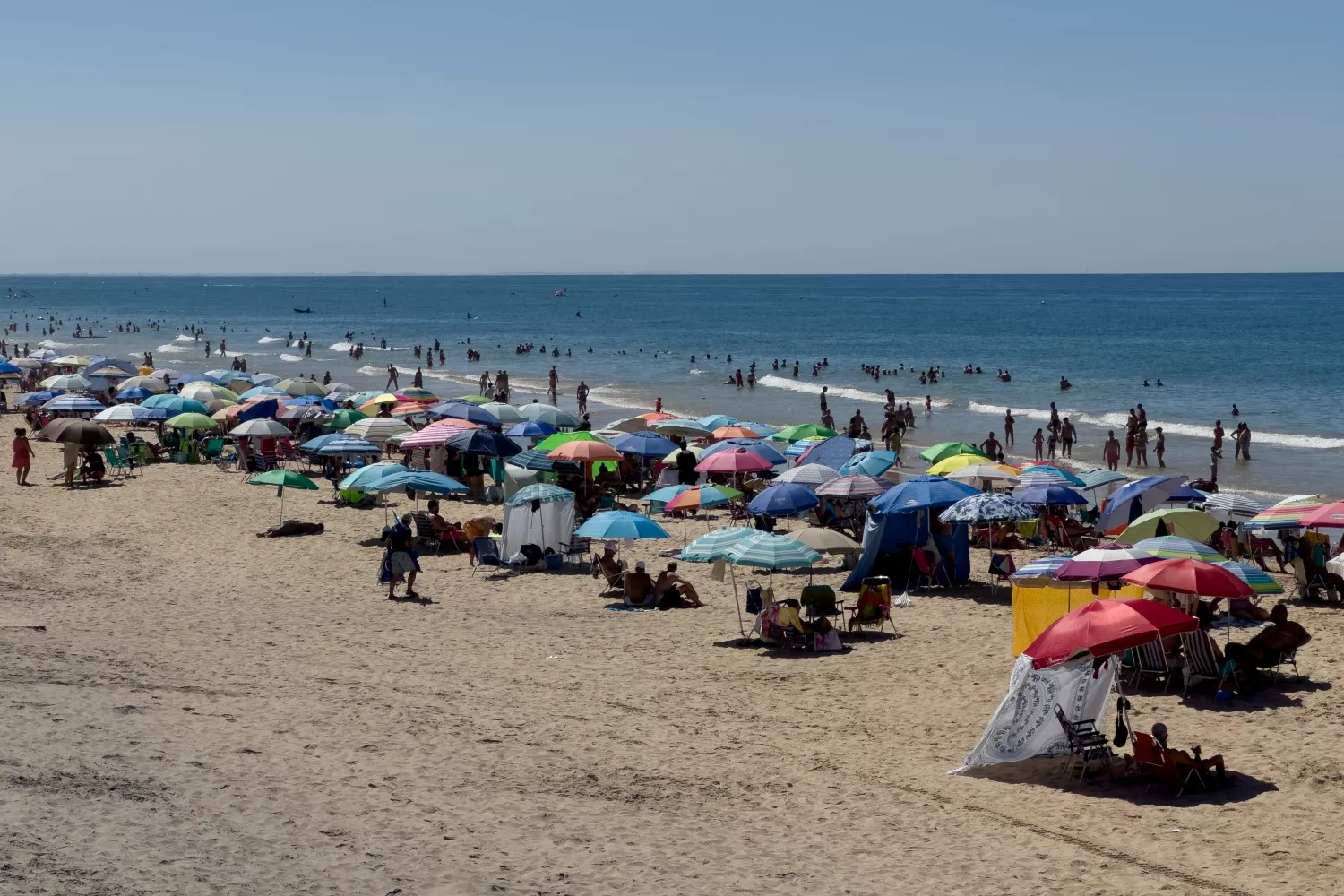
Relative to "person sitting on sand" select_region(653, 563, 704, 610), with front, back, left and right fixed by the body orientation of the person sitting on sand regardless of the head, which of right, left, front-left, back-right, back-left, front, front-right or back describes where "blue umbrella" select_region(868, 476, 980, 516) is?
front

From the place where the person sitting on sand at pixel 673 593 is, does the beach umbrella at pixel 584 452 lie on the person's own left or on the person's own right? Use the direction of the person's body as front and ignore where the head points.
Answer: on the person's own left

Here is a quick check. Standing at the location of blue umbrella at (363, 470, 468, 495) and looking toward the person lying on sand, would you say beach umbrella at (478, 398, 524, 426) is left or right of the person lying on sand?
right

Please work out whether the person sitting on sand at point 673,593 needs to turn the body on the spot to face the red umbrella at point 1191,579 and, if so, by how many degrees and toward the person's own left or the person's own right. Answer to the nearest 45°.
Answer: approximately 45° to the person's own right

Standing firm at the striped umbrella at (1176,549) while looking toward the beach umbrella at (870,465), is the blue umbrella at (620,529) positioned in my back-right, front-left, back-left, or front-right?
front-left

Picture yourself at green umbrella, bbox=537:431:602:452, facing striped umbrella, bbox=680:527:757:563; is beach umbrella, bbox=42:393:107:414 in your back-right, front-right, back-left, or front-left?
back-right
